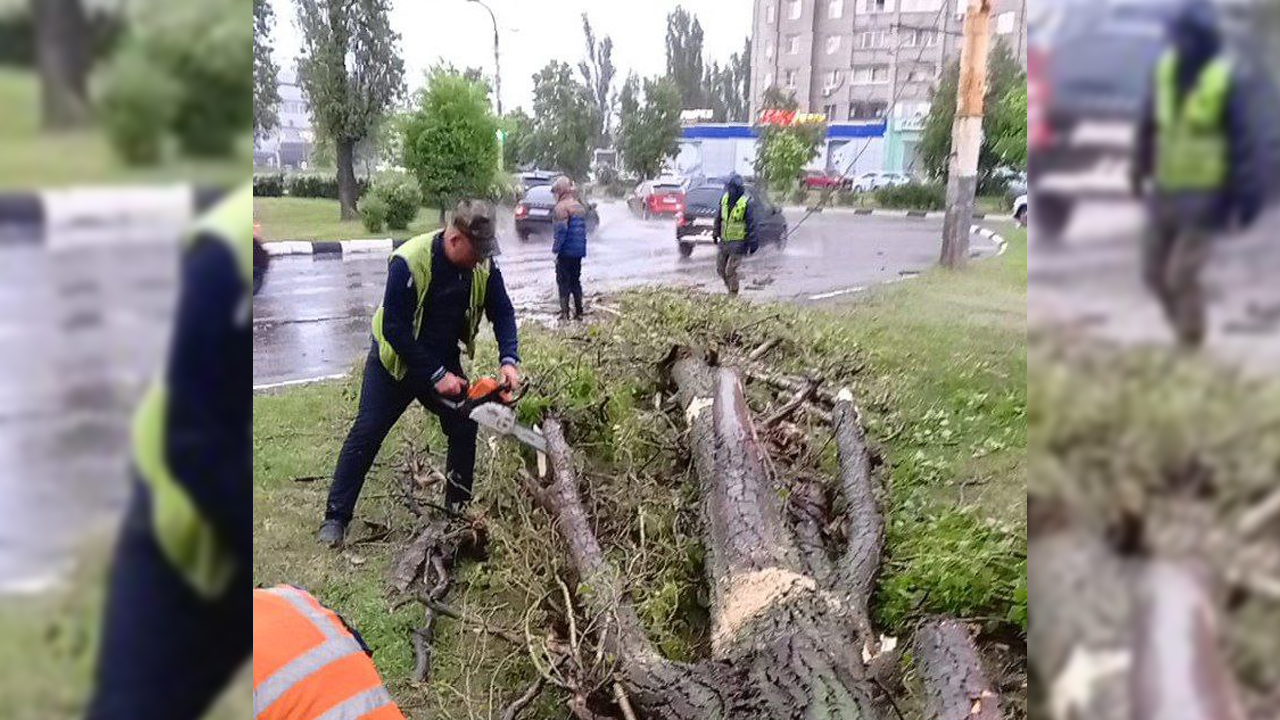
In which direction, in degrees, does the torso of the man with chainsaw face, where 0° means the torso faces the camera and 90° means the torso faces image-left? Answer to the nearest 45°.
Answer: approximately 315°

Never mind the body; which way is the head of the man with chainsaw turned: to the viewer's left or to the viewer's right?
to the viewer's right
